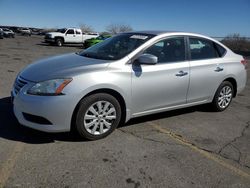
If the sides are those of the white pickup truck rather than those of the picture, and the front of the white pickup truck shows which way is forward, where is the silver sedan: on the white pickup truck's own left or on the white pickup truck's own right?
on the white pickup truck's own left

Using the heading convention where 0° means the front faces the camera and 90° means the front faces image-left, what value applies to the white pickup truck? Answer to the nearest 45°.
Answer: approximately 45°

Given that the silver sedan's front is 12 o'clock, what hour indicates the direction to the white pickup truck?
The white pickup truck is roughly at 4 o'clock from the silver sedan.
